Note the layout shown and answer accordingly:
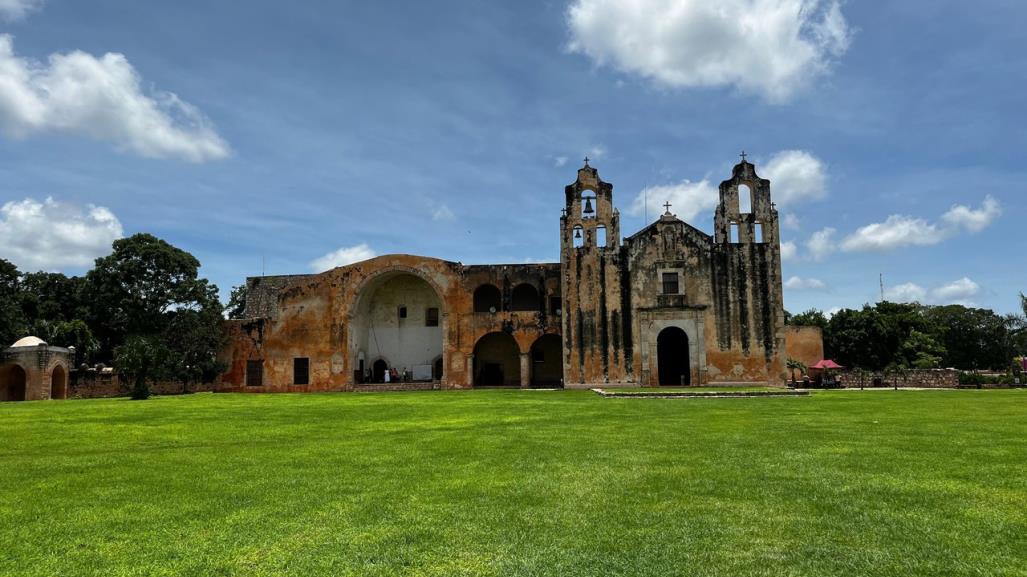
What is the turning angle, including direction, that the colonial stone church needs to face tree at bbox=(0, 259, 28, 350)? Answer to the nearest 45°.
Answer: approximately 90° to its right

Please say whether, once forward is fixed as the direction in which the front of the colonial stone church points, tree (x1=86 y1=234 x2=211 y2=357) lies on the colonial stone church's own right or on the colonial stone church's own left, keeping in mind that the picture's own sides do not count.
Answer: on the colonial stone church's own right

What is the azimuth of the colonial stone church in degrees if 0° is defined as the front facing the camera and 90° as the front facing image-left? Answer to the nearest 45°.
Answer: approximately 0°

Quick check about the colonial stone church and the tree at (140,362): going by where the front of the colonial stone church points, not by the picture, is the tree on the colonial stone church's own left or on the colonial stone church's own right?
on the colonial stone church's own right

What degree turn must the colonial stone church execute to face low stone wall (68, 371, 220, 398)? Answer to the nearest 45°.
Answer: approximately 90° to its right
